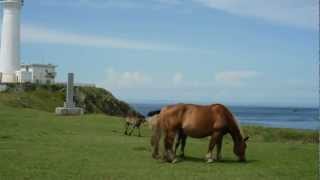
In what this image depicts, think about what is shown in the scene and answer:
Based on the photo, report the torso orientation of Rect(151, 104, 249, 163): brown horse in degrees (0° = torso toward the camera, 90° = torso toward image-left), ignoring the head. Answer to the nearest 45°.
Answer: approximately 270°

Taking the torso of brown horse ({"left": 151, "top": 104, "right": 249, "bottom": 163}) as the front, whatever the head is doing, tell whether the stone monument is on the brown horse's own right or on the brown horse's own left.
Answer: on the brown horse's own left
